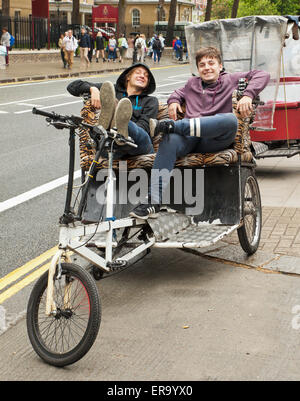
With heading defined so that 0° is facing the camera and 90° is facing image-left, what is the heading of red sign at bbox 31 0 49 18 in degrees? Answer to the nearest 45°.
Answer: approximately 0°

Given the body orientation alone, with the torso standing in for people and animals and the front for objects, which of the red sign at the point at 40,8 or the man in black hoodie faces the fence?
the red sign

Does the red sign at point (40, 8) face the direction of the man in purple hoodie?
yes

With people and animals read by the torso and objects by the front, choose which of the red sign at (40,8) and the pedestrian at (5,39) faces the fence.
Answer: the red sign

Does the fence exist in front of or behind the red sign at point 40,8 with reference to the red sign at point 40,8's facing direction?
in front

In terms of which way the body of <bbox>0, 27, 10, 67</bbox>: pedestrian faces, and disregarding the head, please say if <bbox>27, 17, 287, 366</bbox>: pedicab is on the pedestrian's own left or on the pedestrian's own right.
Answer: on the pedestrian's own left

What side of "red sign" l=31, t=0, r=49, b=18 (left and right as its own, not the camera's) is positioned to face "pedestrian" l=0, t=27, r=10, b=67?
front
